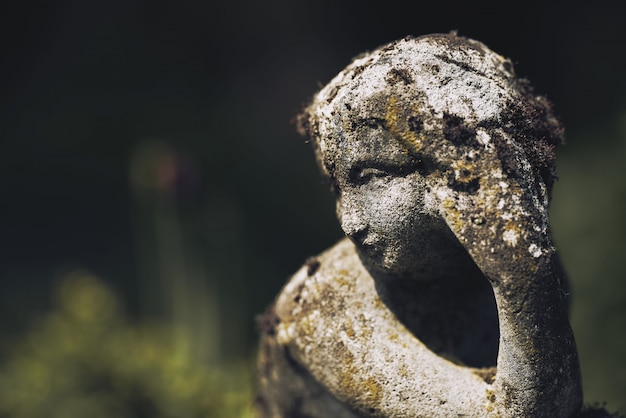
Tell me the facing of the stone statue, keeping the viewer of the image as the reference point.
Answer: facing the viewer and to the left of the viewer
